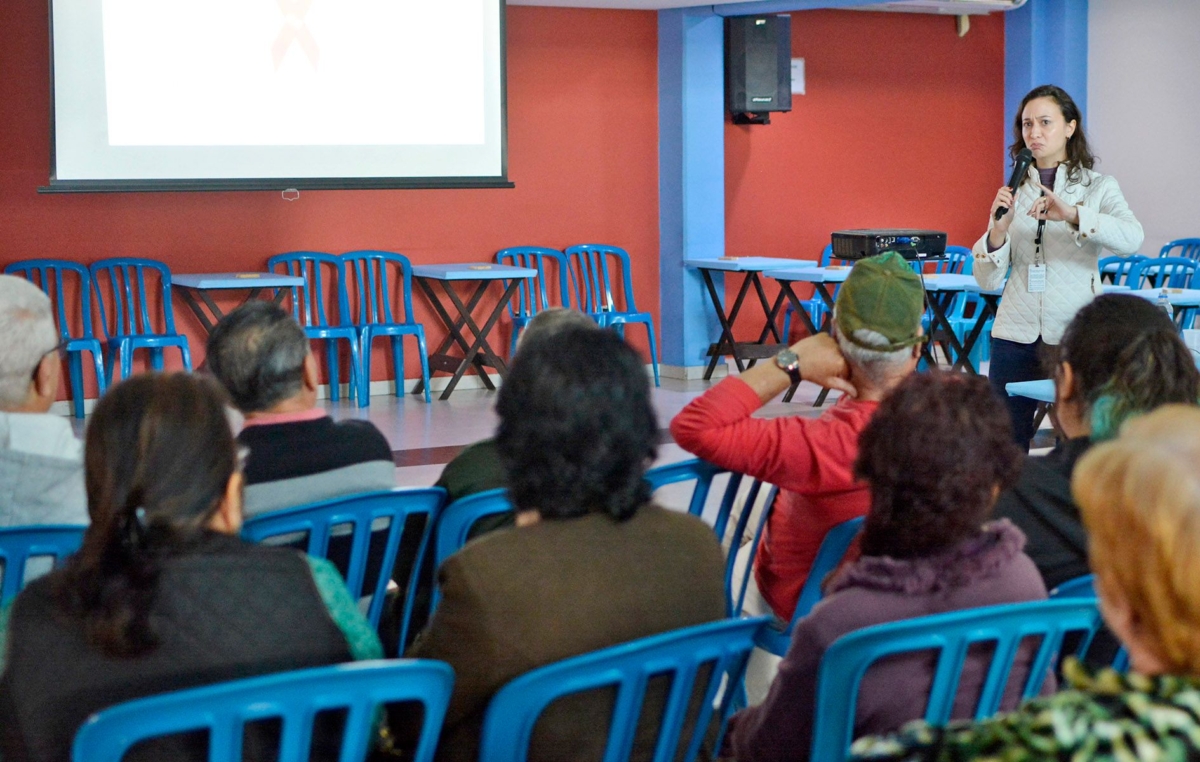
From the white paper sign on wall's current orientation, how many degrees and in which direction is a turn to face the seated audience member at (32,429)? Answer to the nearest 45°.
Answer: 0° — it already faces them

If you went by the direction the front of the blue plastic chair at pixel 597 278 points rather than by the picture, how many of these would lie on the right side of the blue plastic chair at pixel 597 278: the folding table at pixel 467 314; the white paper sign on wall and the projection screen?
2

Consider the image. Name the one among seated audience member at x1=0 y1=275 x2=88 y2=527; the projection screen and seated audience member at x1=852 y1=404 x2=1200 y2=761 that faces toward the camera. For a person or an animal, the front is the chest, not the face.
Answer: the projection screen

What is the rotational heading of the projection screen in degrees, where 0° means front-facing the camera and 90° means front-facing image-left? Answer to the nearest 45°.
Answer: approximately 0°

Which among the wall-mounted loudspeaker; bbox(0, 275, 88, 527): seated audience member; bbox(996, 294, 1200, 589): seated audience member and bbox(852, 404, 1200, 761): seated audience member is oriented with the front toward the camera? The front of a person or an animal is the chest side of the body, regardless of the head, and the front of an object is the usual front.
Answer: the wall-mounted loudspeaker

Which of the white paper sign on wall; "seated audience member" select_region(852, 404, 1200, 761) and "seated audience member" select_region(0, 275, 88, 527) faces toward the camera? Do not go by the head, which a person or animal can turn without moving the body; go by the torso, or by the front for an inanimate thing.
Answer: the white paper sign on wall

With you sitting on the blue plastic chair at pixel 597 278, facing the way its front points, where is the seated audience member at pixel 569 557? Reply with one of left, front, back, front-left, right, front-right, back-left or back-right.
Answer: front-right

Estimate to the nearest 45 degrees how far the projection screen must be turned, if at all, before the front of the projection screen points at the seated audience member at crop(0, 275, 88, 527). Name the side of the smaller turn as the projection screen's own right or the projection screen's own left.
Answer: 0° — it already faces them

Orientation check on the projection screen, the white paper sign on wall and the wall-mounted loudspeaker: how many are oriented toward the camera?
3

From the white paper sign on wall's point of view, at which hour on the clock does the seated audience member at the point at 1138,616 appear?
The seated audience member is roughly at 12 o'clock from the white paper sign on wall.

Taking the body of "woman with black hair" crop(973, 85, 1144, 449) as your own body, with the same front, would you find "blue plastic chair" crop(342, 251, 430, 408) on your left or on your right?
on your right

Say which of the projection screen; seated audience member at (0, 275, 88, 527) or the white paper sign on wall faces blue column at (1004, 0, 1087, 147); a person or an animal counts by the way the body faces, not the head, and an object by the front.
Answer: the seated audience member

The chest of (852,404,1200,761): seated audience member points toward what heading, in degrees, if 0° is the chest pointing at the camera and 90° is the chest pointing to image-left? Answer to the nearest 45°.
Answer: approximately 135°

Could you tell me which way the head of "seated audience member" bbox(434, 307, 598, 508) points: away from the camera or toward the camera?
away from the camera

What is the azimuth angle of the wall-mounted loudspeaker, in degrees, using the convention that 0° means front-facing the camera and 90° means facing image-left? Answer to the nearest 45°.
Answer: approximately 0°
